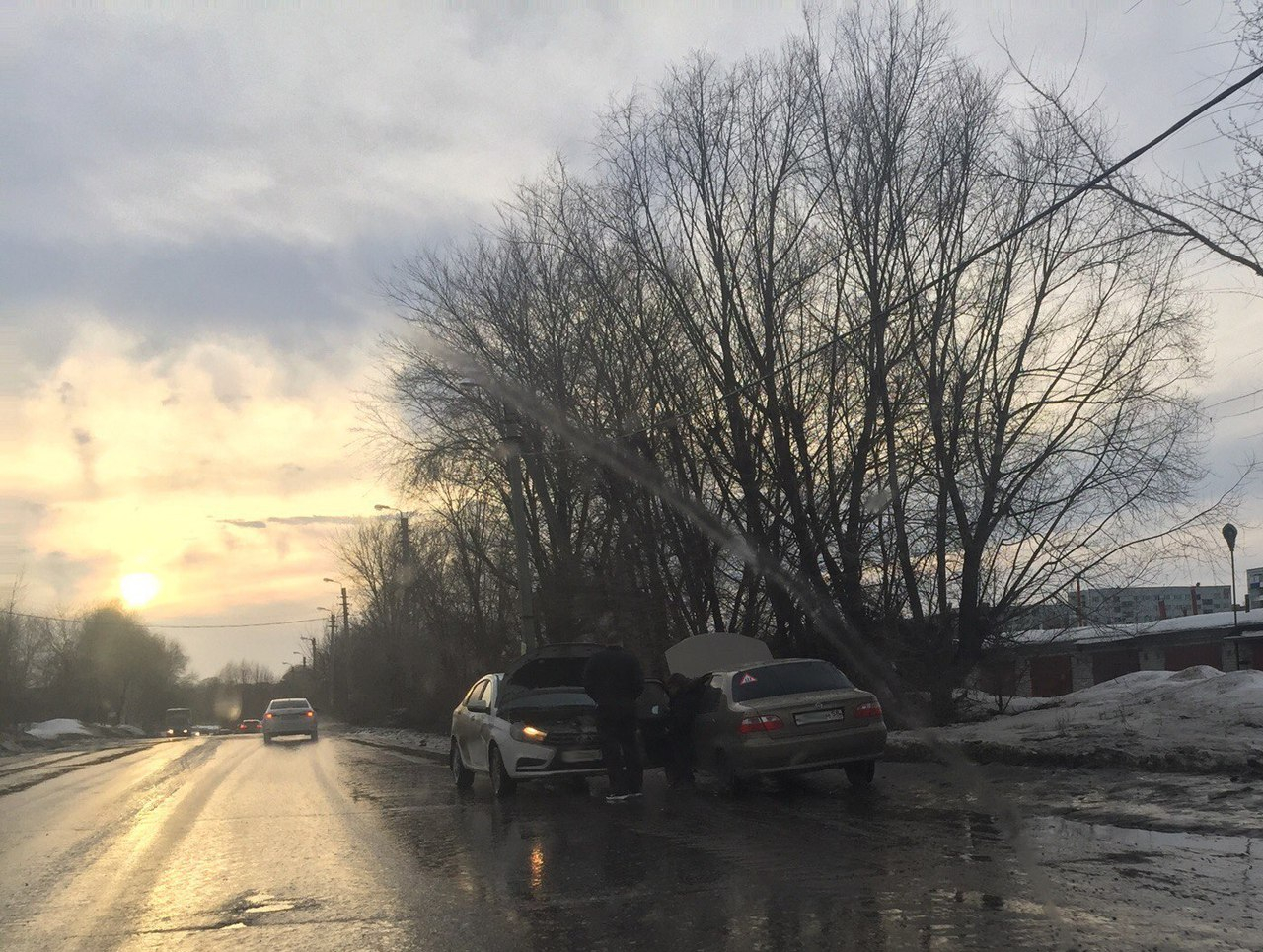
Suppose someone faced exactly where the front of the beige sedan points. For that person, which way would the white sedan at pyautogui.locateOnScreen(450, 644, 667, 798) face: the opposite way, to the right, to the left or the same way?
the opposite way

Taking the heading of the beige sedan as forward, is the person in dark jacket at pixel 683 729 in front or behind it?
in front

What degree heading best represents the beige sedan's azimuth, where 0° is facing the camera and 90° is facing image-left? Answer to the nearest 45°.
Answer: approximately 135°

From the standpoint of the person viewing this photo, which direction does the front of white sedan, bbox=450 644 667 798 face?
facing the viewer and to the right of the viewer

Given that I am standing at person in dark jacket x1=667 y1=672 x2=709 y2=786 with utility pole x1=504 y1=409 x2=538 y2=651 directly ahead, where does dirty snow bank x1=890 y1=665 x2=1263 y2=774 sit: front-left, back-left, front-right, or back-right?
front-right

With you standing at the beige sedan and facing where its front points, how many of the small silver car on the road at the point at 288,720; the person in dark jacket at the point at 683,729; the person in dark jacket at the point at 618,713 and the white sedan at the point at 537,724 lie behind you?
0

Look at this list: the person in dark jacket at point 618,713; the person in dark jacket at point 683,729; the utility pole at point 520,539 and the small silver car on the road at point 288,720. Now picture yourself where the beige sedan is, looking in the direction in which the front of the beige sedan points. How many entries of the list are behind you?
0

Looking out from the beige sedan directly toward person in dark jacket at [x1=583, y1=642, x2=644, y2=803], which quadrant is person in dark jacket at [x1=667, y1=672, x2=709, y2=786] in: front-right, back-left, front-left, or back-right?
front-right

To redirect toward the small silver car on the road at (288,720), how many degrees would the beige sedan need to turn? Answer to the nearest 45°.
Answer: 0° — it already faces it
